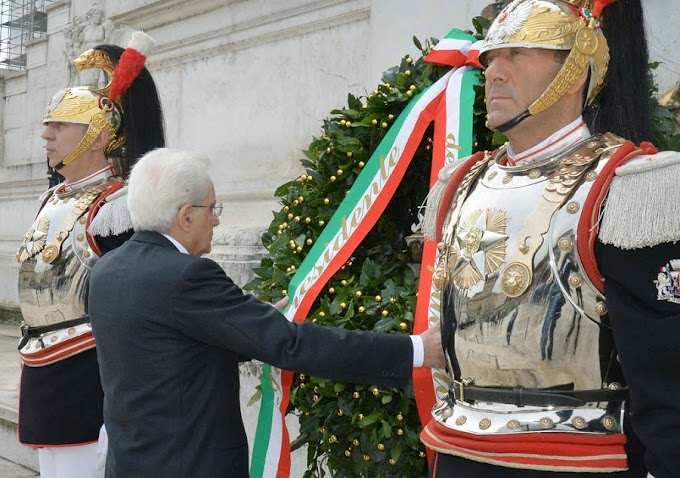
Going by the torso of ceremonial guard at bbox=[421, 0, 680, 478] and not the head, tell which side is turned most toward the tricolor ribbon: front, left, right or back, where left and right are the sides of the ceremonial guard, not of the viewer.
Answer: right

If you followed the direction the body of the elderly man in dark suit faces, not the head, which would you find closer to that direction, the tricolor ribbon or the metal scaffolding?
the tricolor ribbon

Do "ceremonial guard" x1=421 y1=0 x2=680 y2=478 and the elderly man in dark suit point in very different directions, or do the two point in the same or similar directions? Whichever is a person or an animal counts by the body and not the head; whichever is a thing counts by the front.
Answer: very different directions

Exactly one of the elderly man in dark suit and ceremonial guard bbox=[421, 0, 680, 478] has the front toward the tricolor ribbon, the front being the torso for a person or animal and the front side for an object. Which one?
the elderly man in dark suit

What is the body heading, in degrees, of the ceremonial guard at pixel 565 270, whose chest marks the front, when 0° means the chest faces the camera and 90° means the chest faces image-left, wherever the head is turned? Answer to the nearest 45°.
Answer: approximately 45°

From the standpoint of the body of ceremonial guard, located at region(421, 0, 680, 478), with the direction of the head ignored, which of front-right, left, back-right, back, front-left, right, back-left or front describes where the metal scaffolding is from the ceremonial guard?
right

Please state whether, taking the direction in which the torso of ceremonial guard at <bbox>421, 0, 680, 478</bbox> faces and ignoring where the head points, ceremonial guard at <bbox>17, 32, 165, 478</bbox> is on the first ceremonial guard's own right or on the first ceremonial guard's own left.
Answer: on the first ceremonial guard's own right

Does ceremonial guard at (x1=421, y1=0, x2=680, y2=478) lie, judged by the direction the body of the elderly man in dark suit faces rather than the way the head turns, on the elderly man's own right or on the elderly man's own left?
on the elderly man's own right

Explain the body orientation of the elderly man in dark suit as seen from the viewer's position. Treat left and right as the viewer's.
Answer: facing away from the viewer and to the right of the viewer

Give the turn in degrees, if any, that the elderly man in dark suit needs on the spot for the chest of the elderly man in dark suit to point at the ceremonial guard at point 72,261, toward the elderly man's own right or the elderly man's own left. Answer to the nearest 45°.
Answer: approximately 90° to the elderly man's own left

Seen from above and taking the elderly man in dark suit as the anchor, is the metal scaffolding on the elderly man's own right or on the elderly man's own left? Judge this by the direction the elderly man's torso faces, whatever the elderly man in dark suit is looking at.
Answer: on the elderly man's own left
